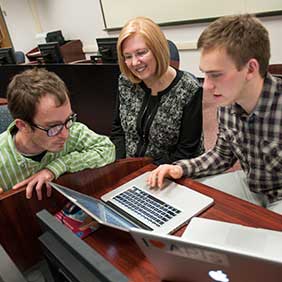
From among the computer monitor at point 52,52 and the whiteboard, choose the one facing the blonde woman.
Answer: the whiteboard

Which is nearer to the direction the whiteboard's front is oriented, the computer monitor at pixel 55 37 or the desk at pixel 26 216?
the desk

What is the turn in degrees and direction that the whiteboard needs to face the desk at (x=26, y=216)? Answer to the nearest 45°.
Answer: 0° — it already faces it

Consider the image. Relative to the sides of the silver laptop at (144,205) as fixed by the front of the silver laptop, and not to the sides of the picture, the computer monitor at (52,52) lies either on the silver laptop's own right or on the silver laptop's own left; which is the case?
on the silver laptop's own left

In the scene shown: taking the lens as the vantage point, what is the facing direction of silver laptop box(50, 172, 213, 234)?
facing away from the viewer and to the right of the viewer

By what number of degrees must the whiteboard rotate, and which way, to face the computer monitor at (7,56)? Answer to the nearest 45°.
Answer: approximately 45° to its right

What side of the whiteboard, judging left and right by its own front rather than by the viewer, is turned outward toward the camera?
front

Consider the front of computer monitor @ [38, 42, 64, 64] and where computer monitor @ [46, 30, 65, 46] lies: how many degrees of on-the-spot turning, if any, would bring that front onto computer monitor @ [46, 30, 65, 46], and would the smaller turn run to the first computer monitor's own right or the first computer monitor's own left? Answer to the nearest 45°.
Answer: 0° — it already faces it

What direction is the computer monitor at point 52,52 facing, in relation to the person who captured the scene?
facing away from the viewer

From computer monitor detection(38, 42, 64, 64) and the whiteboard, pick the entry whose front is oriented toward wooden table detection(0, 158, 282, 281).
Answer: the whiteboard

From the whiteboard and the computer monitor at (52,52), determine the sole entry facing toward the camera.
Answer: the whiteboard

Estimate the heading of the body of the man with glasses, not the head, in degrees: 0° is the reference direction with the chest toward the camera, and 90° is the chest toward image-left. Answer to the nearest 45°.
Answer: approximately 315°

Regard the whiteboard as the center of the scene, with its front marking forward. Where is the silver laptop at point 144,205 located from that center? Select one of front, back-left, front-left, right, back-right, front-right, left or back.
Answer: front

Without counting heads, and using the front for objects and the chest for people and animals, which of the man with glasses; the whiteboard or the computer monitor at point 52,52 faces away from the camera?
the computer monitor

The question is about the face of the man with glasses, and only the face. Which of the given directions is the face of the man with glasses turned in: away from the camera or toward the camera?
toward the camera

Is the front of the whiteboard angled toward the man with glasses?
yes

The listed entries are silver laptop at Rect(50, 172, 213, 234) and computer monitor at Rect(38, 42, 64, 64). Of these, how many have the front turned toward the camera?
0
